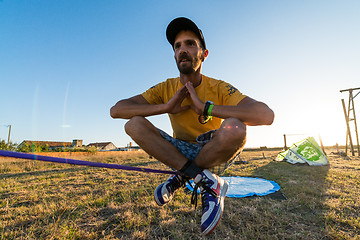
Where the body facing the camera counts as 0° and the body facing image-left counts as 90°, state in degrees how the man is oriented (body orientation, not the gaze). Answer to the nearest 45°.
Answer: approximately 0°

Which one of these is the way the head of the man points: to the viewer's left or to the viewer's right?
to the viewer's left

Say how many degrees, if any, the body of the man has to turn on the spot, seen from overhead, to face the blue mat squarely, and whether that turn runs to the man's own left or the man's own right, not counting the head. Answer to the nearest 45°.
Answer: approximately 135° to the man's own left
